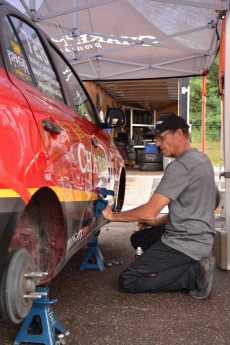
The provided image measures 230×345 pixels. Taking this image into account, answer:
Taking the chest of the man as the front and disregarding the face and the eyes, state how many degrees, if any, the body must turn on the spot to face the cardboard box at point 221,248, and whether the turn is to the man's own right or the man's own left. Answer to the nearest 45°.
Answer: approximately 135° to the man's own right

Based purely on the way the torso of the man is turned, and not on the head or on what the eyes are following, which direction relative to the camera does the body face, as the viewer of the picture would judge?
to the viewer's left

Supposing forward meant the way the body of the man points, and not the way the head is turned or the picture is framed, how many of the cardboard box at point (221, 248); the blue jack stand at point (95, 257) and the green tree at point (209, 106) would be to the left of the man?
0

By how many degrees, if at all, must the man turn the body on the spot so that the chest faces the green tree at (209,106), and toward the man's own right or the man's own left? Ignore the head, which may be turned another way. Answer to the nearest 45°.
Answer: approximately 90° to the man's own right

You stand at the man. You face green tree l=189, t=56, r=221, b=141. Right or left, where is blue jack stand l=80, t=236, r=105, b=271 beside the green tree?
left

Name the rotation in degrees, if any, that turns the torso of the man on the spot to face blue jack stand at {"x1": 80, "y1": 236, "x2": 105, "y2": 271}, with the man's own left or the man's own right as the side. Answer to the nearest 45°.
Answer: approximately 45° to the man's own right

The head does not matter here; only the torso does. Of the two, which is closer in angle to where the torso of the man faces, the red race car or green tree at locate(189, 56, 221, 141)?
the red race car

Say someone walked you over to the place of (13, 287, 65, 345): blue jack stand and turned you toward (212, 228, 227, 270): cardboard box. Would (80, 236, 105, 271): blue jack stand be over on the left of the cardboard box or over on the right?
left

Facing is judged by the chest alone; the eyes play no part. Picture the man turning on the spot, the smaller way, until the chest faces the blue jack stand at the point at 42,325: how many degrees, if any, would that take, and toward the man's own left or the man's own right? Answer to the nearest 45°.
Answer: approximately 45° to the man's own left

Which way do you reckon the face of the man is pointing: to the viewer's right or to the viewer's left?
to the viewer's left
